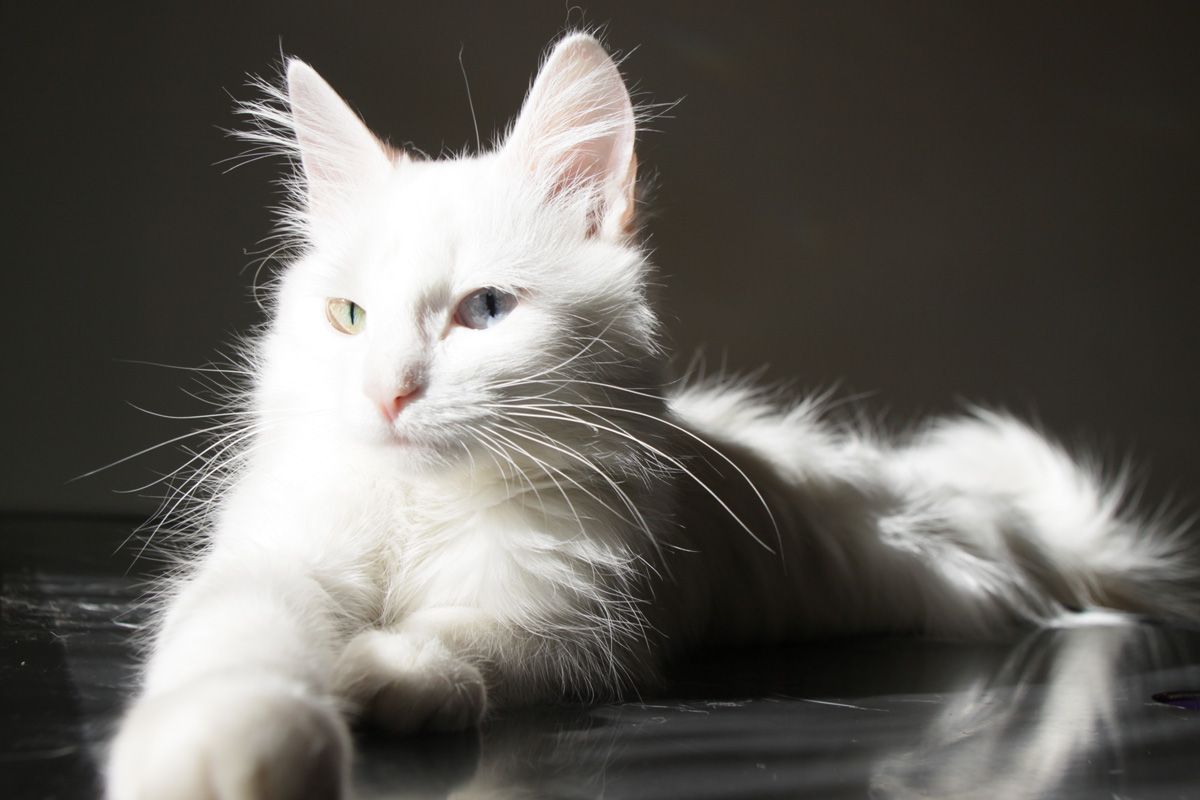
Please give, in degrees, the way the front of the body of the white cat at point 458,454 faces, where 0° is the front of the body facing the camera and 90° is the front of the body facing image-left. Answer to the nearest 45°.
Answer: approximately 45°
